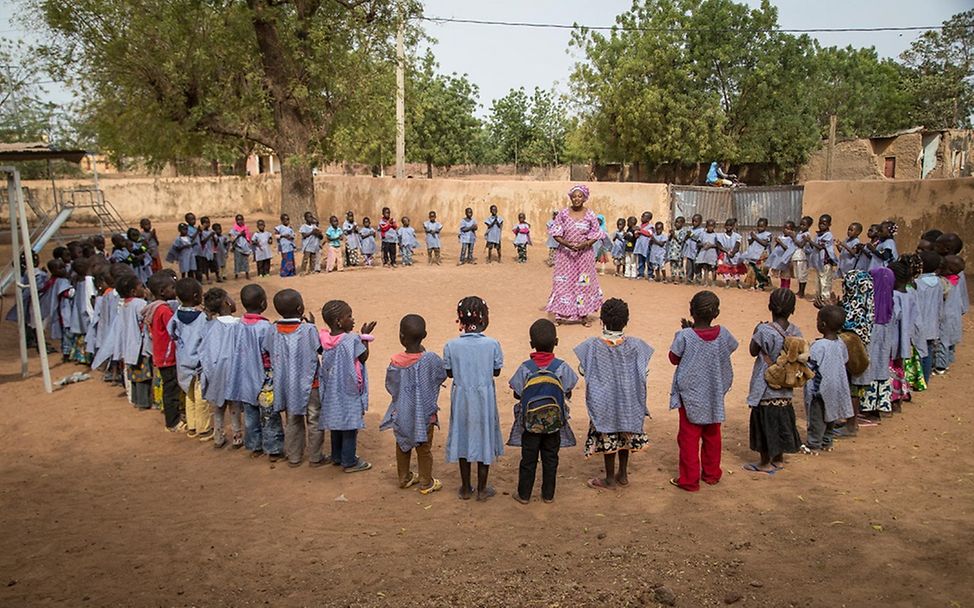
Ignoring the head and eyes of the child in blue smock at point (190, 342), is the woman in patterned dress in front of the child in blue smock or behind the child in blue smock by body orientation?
in front

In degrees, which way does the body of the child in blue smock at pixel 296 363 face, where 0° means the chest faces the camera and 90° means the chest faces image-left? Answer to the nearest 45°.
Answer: approximately 225°

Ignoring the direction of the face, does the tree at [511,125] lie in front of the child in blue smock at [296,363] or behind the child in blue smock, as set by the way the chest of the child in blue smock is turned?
in front

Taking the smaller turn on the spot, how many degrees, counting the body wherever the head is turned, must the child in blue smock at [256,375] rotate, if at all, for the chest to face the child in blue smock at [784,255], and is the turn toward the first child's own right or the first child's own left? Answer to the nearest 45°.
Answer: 0° — they already face them

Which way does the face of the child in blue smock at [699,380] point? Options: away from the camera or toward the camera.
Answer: away from the camera

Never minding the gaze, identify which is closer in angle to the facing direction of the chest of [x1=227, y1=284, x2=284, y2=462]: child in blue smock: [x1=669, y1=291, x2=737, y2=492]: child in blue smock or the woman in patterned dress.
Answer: the woman in patterned dress

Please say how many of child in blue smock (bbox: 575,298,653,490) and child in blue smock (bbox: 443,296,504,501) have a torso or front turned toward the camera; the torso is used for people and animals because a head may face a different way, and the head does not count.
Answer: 0

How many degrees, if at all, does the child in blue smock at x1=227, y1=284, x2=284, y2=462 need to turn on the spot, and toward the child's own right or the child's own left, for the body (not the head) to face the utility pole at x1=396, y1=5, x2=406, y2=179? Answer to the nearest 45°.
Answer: approximately 45° to the child's own left

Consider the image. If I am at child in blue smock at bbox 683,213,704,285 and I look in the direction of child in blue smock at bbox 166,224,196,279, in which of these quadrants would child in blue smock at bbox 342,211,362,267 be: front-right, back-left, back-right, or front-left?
front-right

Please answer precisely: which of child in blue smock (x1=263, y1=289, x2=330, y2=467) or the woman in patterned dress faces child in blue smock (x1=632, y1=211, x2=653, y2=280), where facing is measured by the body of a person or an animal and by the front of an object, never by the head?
child in blue smock (x1=263, y1=289, x2=330, y2=467)

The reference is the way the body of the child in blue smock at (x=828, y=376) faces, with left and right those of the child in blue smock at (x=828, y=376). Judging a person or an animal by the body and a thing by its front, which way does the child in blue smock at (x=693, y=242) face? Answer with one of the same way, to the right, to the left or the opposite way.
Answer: to the left

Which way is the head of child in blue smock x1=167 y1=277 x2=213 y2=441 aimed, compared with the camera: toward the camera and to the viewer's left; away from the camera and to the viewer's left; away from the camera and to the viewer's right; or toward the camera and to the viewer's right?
away from the camera and to the viewer's right

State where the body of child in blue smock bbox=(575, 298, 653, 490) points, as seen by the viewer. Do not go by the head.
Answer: away from the camera

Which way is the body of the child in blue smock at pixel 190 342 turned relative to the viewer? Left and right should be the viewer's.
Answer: facing away from the viewer and to the right of the viewer

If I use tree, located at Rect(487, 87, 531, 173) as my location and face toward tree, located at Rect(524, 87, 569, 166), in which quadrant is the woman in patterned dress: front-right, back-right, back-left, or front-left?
front-right

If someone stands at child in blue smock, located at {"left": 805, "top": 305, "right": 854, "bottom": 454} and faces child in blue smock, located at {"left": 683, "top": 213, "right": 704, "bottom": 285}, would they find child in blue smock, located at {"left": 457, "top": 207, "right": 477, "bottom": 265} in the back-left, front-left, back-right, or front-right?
front-left

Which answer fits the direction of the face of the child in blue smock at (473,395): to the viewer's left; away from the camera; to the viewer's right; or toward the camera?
away from the camera

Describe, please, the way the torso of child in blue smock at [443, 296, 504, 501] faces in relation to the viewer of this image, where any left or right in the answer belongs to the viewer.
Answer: facing away from the viewer

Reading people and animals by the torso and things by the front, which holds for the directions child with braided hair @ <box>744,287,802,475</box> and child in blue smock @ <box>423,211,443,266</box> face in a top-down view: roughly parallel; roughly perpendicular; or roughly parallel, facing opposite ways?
roughly parallel, facing opposite ways

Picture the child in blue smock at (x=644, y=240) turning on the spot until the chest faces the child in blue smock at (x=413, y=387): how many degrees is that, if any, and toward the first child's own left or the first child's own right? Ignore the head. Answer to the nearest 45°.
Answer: approximately 45° to the first child's own left

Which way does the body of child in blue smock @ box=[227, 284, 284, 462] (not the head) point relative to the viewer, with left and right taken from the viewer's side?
facing away from the viewer and to the right of the viewer

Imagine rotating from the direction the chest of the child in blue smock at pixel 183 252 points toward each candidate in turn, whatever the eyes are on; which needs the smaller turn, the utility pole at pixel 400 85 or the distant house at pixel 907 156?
the distant house
